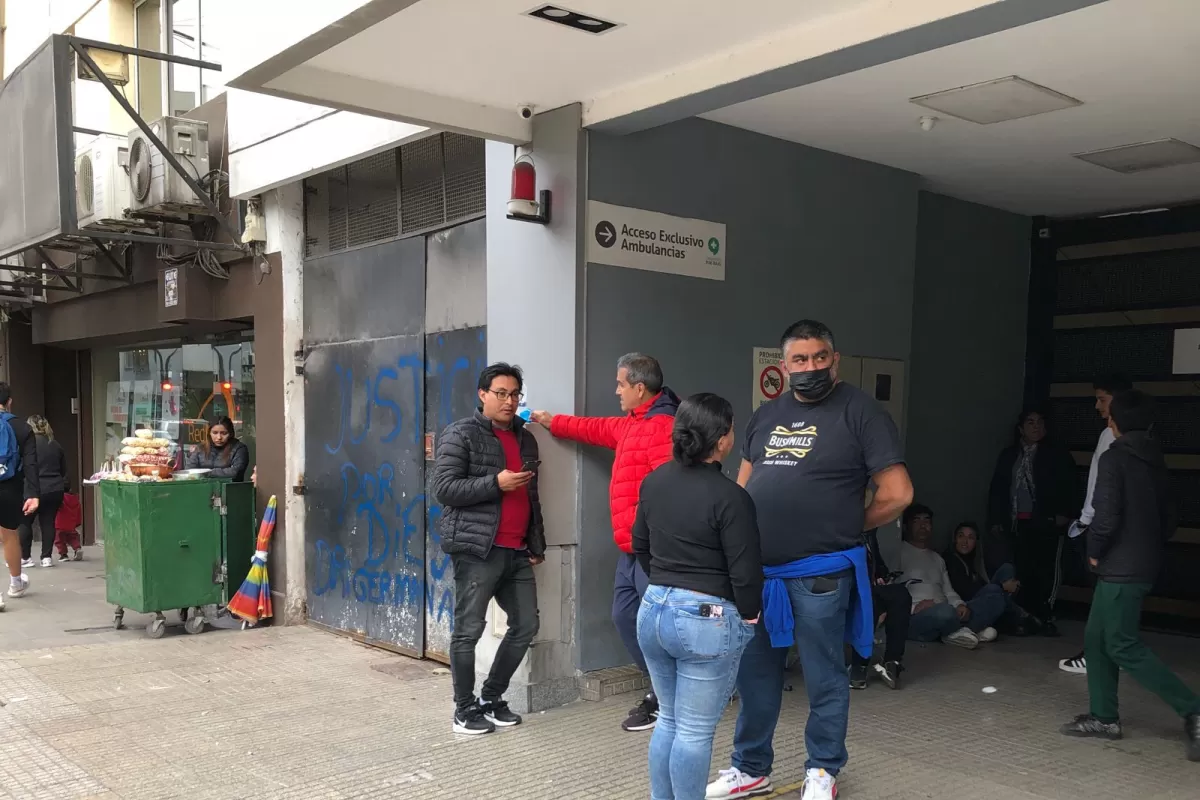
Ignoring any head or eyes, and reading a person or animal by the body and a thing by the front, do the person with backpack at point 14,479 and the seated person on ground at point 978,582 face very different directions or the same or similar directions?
very different directions

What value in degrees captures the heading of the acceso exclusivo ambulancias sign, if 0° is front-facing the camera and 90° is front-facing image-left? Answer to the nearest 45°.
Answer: approximately 315°

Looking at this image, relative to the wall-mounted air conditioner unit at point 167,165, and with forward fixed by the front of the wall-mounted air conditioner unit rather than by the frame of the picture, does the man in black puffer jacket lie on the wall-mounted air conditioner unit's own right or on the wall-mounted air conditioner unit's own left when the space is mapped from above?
on the wall-mounted air conditioner unit's own left

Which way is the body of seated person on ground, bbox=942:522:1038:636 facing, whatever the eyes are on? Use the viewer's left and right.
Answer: facing the viewer and to the right of the viewer

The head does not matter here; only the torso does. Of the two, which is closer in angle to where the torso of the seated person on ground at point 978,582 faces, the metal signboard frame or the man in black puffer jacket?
the man in black puffer jacket

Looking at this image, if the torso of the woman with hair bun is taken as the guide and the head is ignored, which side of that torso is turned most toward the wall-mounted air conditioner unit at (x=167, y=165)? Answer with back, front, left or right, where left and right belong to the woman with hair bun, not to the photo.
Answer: left

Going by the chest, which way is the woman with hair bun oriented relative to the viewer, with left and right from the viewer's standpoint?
facing away from the viewer and to the right of the viewer

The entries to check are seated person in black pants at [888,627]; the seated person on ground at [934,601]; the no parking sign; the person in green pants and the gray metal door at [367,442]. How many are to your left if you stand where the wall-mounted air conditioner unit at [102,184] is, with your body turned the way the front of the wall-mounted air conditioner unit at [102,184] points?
5

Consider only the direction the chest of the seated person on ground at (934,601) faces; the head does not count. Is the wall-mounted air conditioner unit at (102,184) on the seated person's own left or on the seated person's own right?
on the seated person's own right

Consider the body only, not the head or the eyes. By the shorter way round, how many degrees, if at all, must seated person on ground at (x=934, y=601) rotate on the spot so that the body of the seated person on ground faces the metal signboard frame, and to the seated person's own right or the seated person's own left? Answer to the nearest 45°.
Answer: approximately 135° to the seated person's own right

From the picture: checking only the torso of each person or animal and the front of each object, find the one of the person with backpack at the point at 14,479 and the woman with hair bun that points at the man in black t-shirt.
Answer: the woman with hair bun
